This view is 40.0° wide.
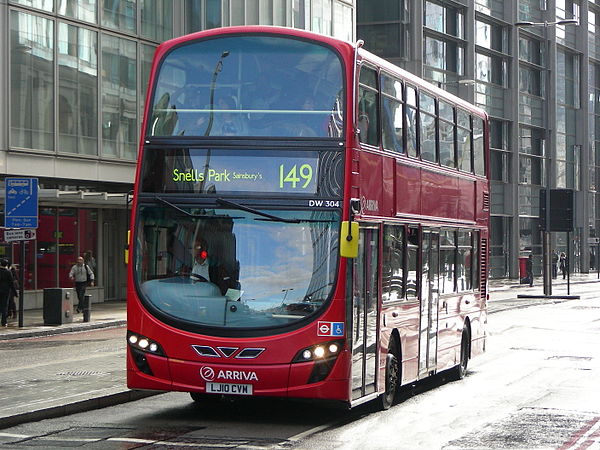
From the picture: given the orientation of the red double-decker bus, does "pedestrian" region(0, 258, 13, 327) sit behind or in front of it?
behind

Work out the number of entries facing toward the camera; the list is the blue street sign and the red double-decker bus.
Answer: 2

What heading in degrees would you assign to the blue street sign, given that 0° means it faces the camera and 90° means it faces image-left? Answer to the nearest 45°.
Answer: approximately 0°

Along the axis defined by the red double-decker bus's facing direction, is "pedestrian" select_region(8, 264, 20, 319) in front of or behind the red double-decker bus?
behind
